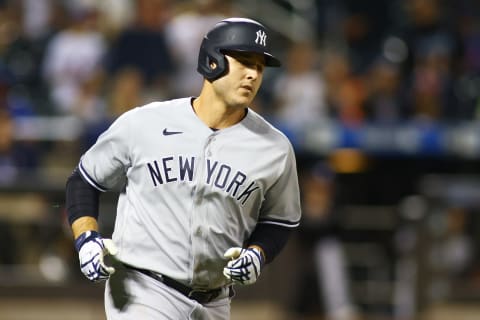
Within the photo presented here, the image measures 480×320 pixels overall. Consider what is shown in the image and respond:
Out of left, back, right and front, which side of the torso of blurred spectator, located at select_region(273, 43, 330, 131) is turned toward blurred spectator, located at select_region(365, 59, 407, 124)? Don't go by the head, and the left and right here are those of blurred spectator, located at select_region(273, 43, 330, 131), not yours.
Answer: left

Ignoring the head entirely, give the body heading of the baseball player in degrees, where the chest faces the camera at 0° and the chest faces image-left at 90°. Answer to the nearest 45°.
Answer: approximately 315°

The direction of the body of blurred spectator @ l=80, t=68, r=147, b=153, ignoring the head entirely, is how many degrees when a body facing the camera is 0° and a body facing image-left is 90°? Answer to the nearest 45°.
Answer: approximately 0°

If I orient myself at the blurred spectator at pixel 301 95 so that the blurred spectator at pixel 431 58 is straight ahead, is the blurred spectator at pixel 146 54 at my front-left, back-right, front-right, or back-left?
back-left

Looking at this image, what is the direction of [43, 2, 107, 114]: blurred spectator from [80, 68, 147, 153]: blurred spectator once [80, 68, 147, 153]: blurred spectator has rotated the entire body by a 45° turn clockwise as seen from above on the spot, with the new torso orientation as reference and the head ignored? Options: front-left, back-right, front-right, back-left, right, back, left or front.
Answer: right

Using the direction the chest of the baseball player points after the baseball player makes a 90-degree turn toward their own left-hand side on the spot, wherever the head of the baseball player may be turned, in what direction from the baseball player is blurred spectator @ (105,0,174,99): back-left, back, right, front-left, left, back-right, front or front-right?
front-left

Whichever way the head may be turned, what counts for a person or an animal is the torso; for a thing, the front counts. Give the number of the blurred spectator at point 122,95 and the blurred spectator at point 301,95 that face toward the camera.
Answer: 2

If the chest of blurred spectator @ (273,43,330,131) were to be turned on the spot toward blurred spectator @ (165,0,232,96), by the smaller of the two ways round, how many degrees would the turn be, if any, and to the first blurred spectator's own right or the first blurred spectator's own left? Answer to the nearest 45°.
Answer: approximately 90° to the first blurred spectator's own right

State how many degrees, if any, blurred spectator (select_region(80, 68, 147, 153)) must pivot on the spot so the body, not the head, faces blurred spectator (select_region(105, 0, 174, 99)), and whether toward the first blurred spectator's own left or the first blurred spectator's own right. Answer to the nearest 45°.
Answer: approximately 135° to the first blurred spectator's own left
